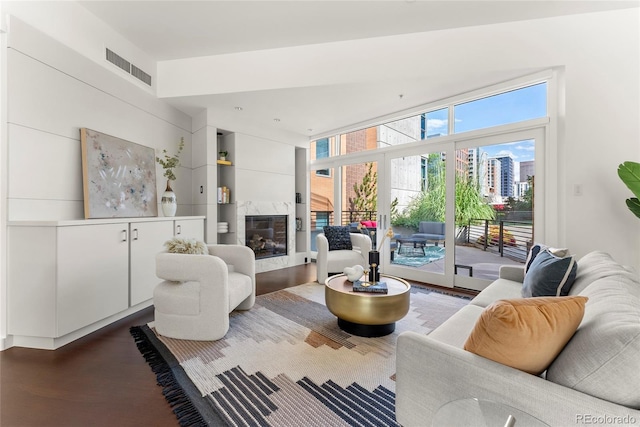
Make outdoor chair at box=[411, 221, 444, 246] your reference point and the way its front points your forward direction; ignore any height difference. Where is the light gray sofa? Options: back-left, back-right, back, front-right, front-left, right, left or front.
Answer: front-left

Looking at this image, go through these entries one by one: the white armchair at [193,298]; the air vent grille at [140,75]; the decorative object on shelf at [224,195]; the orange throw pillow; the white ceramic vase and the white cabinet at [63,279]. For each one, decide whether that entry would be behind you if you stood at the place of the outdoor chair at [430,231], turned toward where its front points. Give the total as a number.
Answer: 0

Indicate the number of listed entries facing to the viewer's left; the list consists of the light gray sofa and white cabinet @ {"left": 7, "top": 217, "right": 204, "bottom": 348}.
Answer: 1

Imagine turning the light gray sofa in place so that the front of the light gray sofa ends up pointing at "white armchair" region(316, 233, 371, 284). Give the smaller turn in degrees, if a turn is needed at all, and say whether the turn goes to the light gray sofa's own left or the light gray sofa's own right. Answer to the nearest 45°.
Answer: approximately 45° to the light gray sofa's own right

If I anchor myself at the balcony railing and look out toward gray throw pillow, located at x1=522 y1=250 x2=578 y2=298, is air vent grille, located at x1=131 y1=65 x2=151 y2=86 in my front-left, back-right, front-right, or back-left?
front-right

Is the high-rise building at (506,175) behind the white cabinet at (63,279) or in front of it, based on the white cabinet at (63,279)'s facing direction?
in front

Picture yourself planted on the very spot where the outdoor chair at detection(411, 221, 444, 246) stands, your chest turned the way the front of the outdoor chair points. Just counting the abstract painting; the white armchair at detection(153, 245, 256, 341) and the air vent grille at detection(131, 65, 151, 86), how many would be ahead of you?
3

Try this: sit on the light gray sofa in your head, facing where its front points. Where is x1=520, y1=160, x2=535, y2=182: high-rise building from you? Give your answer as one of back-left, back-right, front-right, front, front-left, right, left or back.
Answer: right

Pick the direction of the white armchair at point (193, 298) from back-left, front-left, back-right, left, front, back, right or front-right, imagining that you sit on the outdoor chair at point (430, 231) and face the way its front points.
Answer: front

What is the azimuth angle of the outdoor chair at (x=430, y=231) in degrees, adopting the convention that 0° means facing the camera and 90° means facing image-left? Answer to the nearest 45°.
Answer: approximately 45°

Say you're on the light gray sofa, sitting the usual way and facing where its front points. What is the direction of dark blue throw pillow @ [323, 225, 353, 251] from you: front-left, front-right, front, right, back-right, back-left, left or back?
front-right

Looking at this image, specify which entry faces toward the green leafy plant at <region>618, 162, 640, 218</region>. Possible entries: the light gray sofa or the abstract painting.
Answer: the abstract painting

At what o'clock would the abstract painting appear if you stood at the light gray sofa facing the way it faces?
The abstract painting is roughly at 12 o'clock from the light gray sofa.

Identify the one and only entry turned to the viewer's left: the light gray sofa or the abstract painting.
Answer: the light gray sofa

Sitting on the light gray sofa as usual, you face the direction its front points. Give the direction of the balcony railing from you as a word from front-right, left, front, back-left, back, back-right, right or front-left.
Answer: right

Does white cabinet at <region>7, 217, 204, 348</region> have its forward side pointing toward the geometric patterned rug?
yes

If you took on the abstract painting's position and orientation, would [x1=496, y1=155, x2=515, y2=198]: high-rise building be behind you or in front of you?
in front

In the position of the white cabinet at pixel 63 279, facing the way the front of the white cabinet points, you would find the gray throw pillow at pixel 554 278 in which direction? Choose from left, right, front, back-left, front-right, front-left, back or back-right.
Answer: front

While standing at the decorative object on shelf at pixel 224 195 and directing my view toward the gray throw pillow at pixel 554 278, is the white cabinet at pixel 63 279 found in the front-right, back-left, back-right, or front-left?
front-right

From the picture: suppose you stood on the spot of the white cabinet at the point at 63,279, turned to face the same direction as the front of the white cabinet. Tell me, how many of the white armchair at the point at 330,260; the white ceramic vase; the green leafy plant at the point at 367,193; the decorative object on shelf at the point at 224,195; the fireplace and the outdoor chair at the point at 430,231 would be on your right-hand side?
0
